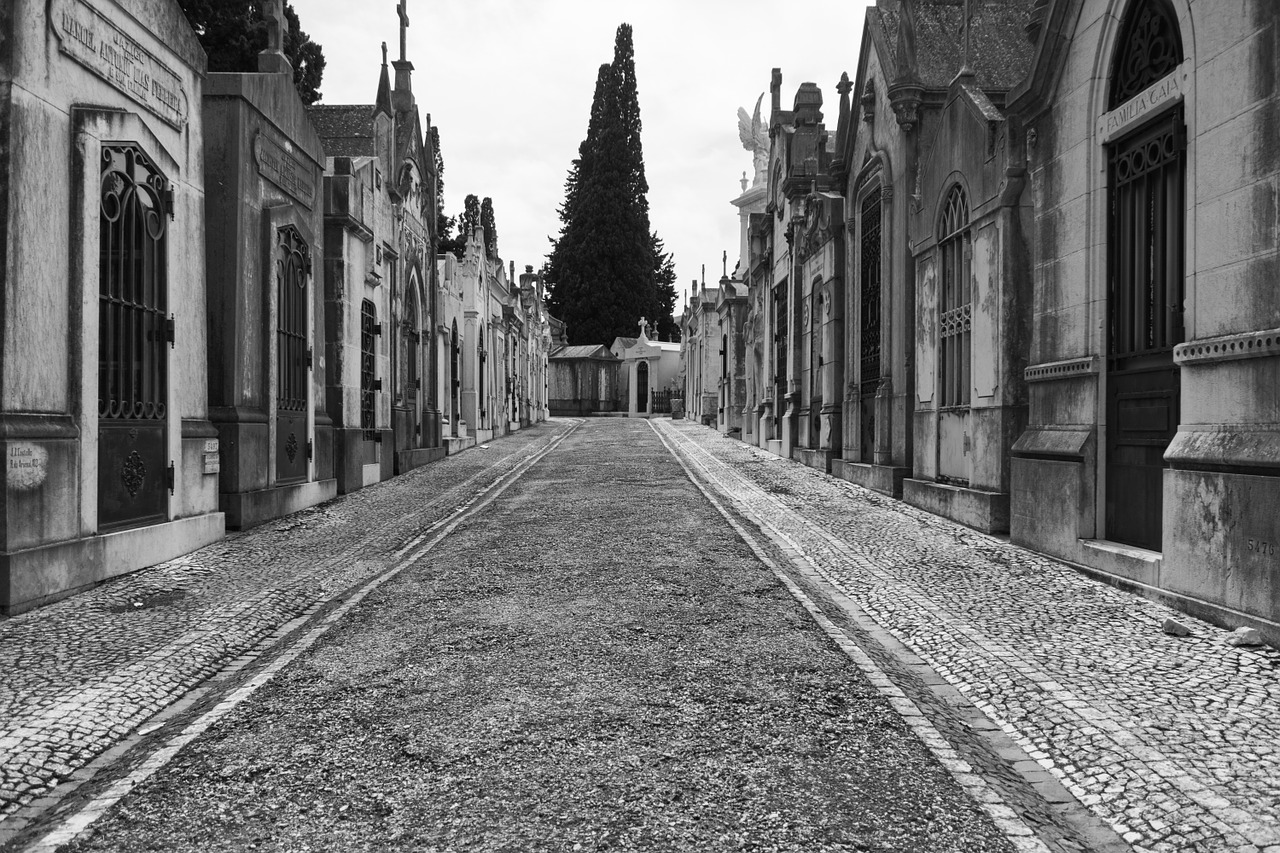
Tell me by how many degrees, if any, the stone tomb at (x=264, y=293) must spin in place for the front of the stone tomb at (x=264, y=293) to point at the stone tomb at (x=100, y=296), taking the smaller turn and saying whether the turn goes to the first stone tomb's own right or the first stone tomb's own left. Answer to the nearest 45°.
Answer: approximately 45° to the first stone tomb's own right

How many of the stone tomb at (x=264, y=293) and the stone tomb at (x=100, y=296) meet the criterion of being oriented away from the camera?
0

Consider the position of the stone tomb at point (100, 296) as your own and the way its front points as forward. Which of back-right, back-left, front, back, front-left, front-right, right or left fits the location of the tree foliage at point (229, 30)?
back-left

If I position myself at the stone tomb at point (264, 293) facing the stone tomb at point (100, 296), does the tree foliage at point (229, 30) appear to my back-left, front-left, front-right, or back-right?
back-right

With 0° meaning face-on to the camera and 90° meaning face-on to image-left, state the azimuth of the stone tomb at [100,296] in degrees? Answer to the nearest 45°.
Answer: approximately 315°

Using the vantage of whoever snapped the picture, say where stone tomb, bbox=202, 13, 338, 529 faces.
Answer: facing the viewer and to the right of the viewer

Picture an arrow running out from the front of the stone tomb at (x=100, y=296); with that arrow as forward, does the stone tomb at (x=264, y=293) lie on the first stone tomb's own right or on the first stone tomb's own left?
on the first stone tomb's own left

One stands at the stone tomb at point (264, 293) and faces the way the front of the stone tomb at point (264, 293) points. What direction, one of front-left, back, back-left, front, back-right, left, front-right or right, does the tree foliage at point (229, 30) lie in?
back-left
